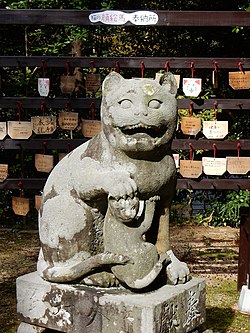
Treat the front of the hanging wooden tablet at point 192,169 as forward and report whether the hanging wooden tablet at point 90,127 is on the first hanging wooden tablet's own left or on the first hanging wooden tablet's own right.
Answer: on the first hanging wooden tablet's own right

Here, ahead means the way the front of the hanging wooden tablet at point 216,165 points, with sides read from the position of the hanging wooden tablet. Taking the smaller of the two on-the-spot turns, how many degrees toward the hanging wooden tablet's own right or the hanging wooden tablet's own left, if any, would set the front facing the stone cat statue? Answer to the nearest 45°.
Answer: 0° — it already faces it

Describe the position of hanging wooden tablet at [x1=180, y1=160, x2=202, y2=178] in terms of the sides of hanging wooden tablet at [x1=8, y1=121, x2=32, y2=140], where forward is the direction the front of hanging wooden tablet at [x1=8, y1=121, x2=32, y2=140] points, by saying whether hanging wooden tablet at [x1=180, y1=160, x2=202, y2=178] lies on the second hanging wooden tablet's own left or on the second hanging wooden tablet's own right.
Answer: on the second hanging wooden tablet's own left

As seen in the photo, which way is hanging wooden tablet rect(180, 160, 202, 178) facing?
toward the camera

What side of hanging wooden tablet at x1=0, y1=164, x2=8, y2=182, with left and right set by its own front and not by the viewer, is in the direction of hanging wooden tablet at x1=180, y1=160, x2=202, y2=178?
left

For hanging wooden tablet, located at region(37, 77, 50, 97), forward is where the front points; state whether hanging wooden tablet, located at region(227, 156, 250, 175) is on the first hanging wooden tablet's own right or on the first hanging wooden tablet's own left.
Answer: on the first hanging wooden tablet's own left

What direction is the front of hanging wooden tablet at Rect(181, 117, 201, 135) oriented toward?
toward the camera

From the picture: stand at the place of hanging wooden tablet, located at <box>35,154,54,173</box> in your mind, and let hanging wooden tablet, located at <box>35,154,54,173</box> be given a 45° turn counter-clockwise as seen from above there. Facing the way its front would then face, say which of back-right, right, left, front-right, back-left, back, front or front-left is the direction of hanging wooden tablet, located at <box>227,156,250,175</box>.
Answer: front-left

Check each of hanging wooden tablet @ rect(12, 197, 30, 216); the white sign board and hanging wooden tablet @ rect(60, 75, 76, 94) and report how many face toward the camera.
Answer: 3

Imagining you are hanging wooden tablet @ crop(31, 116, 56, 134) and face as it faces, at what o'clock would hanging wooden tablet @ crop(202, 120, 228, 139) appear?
hanging wooden tablet @ crop(202, 120, 228, 139) is roughly at 9 o'clock from hanging wooden tablet @ crop(31, 116, 56, 134).

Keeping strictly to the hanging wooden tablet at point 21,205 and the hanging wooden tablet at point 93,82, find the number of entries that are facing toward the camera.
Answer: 2

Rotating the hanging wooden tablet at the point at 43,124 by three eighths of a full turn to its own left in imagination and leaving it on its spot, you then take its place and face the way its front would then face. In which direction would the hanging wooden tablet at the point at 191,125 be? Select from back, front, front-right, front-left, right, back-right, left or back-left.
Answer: front-right

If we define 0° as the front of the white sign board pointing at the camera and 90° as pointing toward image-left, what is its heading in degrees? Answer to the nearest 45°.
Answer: approximately 0°
